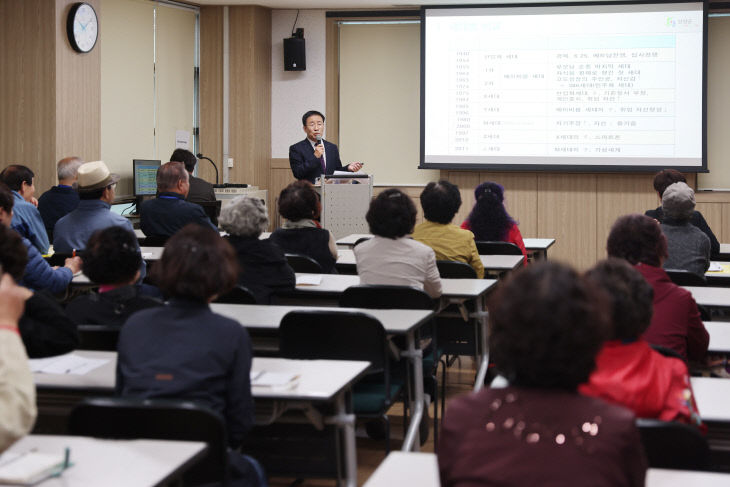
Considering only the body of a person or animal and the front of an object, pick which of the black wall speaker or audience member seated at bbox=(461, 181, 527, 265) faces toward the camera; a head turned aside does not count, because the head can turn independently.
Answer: the black wall speaker

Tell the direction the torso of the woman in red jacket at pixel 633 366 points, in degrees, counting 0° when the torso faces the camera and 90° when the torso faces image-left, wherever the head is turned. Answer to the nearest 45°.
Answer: approximately 135°

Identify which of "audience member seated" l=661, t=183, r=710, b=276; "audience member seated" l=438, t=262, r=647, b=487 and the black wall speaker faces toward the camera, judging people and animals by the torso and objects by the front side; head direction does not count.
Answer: the black wall speaker

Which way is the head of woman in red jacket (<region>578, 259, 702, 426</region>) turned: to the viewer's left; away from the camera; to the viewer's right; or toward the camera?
away from the camera

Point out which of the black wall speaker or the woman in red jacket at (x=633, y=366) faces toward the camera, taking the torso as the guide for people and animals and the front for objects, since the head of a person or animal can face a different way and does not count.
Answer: the black wall speaker

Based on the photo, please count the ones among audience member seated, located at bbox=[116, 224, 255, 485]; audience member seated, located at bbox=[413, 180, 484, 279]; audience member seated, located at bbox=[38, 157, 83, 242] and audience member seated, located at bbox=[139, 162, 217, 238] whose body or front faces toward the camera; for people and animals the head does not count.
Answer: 0

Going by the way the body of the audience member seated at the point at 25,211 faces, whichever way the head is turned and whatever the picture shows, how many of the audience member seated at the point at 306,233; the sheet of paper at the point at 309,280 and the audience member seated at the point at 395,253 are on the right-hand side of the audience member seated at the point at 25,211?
3

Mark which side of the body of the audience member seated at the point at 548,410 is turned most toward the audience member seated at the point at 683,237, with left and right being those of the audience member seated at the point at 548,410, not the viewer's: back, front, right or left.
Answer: front

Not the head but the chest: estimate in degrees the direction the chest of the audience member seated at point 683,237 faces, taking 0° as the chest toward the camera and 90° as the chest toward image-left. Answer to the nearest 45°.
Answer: approximately 180°

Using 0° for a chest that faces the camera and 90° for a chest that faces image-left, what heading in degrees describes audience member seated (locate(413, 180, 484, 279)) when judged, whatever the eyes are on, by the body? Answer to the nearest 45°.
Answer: approximately 180°

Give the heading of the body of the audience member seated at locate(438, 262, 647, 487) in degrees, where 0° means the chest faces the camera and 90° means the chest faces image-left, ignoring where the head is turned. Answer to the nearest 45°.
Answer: approximately 180°

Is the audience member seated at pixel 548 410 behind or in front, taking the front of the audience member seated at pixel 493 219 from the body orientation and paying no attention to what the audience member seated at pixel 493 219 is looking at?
behind

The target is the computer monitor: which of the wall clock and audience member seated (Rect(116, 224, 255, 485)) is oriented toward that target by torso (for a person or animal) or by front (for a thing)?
the audience member seated

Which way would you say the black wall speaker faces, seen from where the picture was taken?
facing the viewer

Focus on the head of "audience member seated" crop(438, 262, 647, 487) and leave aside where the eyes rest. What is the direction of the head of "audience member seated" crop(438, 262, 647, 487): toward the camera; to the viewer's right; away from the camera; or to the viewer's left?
away from the camera

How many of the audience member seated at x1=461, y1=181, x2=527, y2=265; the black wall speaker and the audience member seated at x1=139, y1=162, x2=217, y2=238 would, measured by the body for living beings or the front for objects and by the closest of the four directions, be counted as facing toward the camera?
1

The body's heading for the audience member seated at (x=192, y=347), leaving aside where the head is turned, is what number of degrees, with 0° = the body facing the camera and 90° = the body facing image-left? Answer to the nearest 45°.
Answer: approximately 180°
